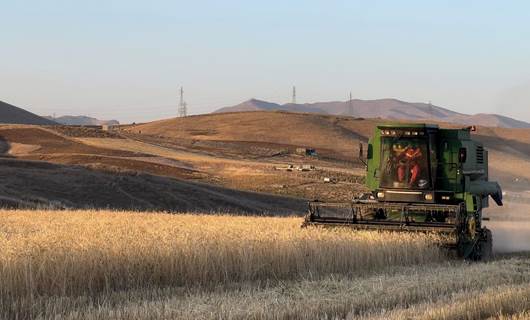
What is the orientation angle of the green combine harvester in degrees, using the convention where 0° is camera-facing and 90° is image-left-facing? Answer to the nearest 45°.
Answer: approximately 45°
